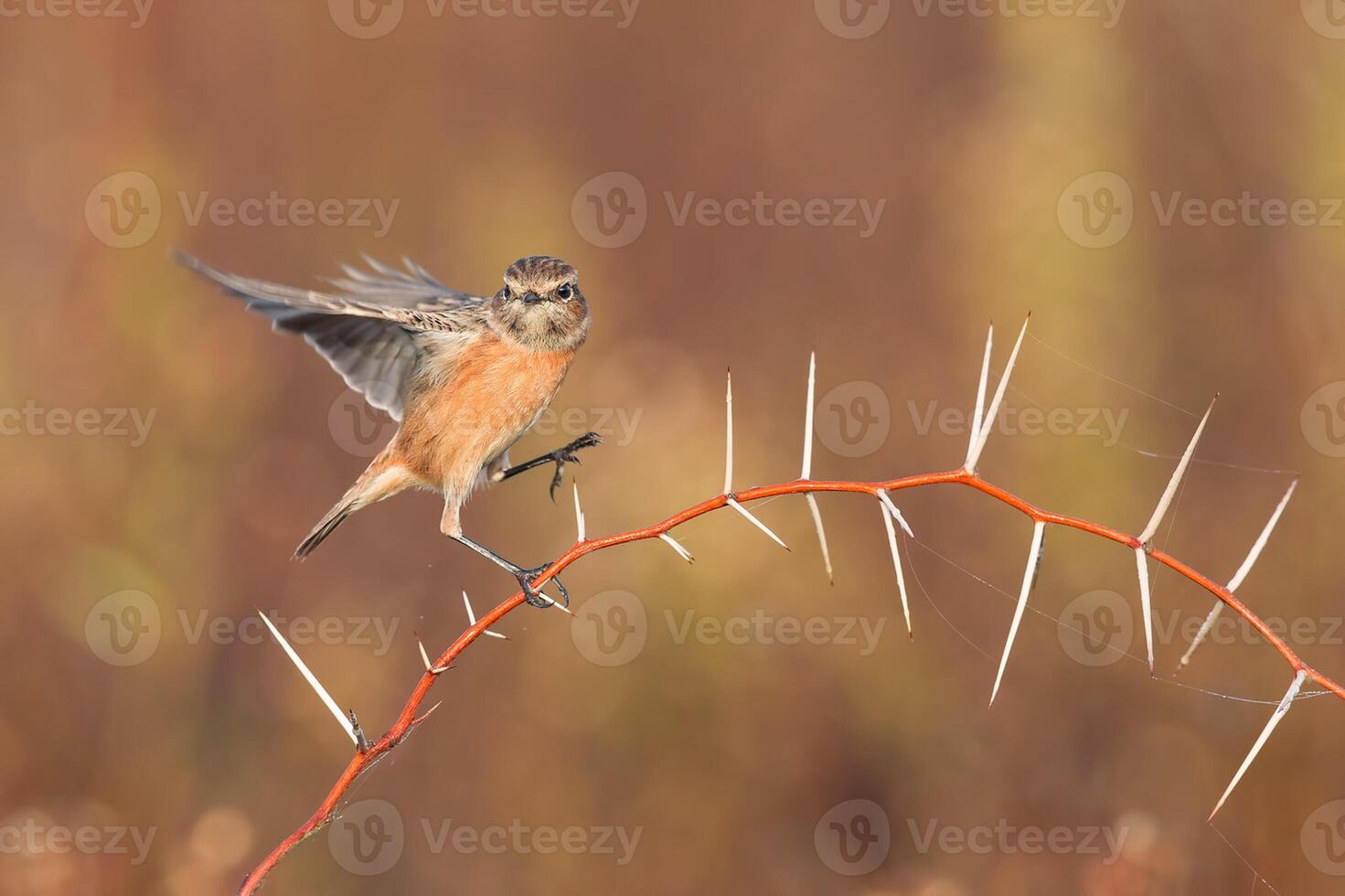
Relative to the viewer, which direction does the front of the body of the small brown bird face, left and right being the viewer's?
facing the viewer and to the right of the viewer
